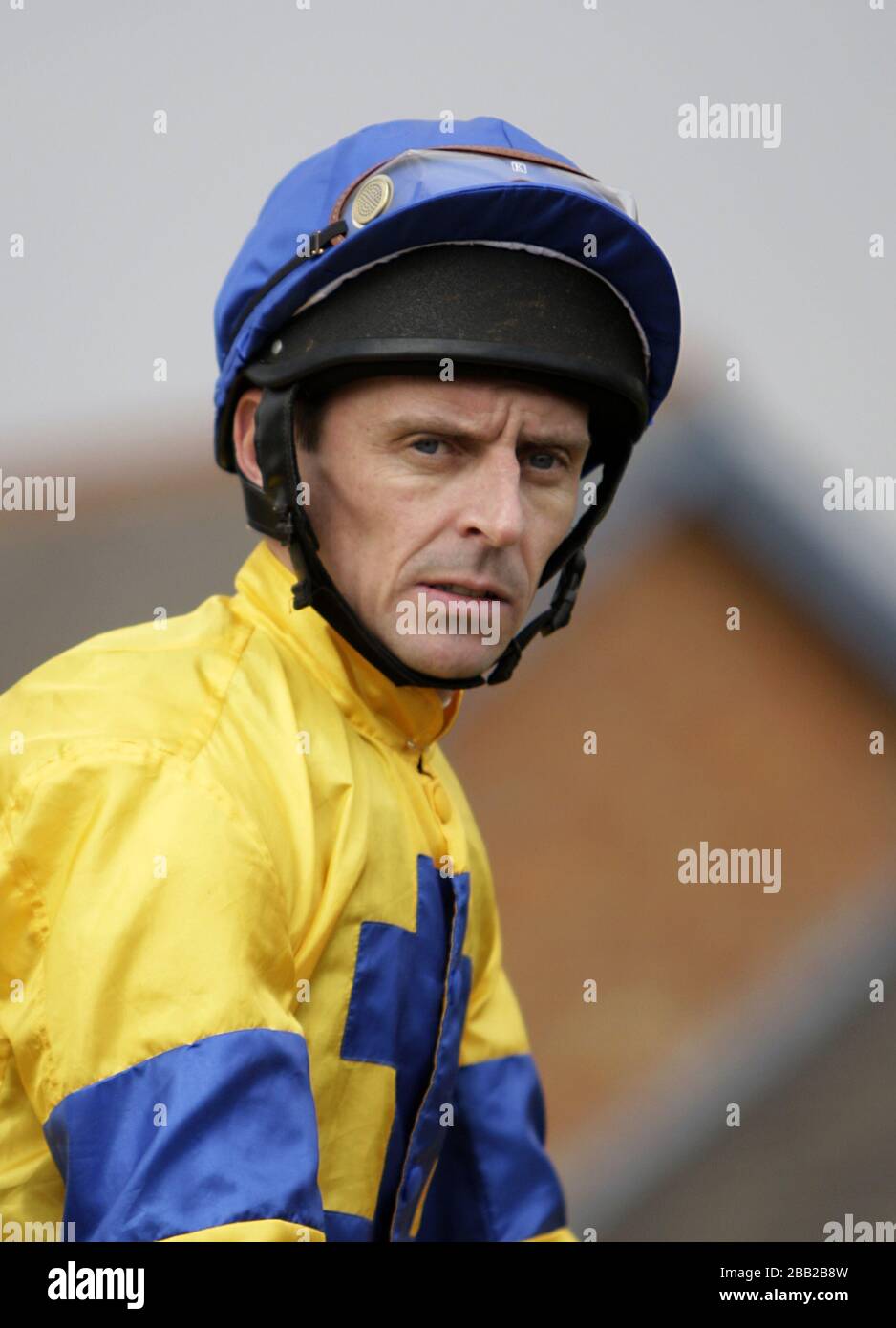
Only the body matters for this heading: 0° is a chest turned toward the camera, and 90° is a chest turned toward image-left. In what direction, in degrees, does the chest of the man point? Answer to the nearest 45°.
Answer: approximately 315°
